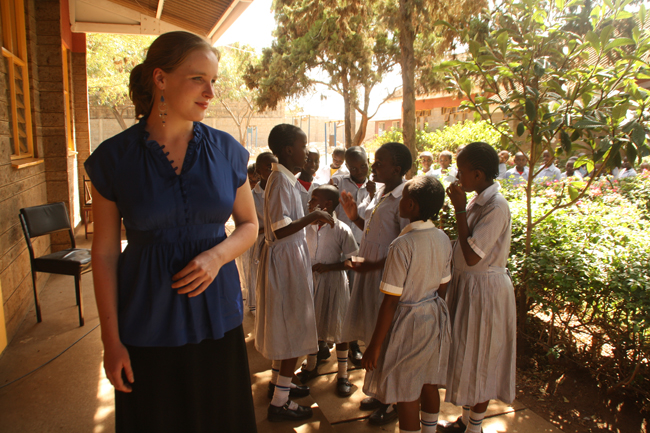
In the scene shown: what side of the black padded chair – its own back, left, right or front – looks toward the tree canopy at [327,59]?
left

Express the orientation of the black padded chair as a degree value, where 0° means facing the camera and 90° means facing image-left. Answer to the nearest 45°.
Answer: approximately 315°

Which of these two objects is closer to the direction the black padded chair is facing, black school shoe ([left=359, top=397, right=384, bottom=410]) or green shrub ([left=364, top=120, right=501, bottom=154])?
the black school shoe

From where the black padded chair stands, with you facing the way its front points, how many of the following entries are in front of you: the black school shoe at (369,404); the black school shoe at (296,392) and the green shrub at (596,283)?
3

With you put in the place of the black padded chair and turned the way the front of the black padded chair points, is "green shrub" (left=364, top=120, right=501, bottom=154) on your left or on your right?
on your left

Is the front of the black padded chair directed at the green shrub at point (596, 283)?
yes
